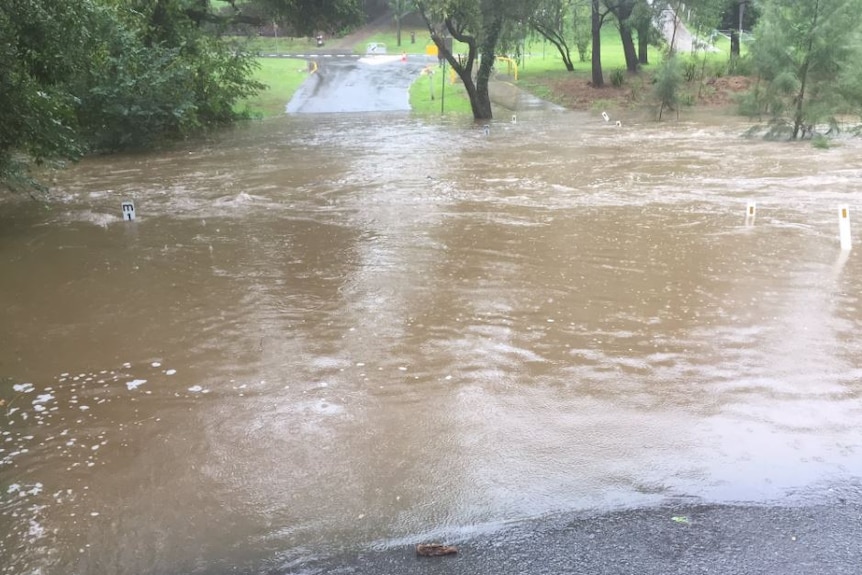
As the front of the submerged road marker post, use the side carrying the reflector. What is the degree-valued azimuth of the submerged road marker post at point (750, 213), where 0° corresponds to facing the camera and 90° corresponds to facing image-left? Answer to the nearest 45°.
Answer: approximately 0°

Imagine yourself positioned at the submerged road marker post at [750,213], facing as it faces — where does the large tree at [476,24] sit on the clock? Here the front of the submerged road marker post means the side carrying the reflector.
The large tree is roughly at 5 o'clock from the submerged road marker post.

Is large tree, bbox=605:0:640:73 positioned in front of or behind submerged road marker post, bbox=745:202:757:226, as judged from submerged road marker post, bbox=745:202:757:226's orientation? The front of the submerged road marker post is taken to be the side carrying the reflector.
behind

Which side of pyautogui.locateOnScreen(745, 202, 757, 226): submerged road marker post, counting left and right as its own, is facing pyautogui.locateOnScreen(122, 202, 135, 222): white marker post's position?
right

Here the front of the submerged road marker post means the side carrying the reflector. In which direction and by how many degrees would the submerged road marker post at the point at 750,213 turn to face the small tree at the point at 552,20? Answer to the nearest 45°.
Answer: approximately 180°

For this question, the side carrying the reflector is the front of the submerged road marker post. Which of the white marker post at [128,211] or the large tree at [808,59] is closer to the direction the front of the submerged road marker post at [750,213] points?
the white marker post

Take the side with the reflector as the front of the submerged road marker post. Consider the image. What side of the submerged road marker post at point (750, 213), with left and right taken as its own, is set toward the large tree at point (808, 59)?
back

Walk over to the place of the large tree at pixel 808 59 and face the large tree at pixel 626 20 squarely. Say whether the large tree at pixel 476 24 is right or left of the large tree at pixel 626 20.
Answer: left
